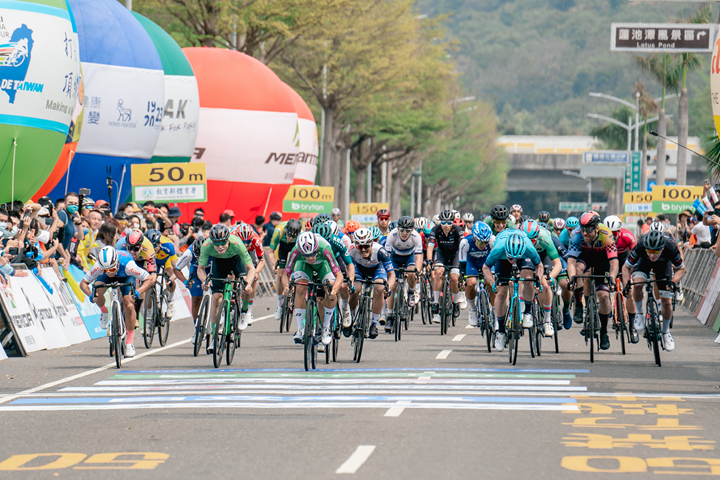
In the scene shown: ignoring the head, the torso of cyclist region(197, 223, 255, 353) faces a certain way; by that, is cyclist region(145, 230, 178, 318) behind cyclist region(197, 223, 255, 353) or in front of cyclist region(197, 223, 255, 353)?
behind

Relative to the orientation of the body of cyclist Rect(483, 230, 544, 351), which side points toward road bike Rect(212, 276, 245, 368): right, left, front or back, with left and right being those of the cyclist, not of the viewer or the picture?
right

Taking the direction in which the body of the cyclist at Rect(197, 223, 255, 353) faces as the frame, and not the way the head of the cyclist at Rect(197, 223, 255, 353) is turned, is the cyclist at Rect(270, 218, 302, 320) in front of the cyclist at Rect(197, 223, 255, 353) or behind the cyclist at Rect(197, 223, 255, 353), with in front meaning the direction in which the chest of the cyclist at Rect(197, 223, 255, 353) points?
behind

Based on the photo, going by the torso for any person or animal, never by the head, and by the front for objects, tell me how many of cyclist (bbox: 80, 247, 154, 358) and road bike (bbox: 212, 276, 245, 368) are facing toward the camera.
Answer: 2

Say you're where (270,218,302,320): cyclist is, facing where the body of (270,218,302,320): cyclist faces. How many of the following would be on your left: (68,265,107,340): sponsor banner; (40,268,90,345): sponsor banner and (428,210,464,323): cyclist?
1

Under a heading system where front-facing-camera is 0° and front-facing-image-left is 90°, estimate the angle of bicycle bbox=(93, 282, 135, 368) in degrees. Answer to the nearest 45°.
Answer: approximately 0°

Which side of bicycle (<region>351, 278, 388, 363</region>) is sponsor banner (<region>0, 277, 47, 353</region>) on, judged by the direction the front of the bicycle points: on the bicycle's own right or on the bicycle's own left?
on the bicycle's own right

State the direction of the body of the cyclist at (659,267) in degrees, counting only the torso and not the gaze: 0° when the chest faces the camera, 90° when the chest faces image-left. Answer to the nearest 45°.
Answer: approximately 0°

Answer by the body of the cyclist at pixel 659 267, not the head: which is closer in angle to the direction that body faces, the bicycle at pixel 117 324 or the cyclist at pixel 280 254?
the bicycle
